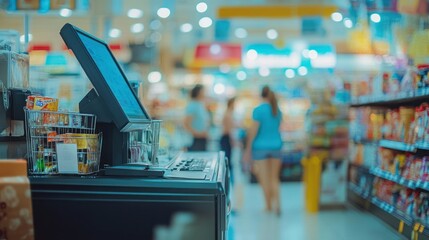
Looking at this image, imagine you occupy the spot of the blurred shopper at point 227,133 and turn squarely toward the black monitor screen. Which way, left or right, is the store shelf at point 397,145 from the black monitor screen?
left

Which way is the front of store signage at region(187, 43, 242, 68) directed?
toward the camera

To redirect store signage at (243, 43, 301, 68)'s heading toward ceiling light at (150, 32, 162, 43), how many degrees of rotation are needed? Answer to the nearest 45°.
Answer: approximately 90° to its right

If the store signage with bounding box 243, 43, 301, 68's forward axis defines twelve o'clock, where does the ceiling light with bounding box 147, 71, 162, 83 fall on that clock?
The ceiling light is roughly at 4 o'clock from the store signage.

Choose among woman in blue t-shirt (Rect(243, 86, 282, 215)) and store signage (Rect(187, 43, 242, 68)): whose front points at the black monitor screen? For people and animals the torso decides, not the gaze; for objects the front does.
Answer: the store signage

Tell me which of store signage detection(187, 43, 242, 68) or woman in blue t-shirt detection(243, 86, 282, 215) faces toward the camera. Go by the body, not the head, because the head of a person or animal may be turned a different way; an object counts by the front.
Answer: the store signage

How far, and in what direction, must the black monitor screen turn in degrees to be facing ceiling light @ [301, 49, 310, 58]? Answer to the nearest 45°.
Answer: approximately 90° to its left

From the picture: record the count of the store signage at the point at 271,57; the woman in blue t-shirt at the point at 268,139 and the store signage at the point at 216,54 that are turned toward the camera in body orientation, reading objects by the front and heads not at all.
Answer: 2

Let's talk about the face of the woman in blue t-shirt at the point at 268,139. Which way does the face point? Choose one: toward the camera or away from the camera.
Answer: away from the camera

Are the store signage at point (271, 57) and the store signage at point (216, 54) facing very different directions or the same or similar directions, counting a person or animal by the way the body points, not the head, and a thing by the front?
same or similar directions

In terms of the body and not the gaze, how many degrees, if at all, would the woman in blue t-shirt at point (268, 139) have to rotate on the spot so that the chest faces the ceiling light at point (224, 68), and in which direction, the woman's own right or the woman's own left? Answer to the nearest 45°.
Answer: approximately 45° to the woman's own right

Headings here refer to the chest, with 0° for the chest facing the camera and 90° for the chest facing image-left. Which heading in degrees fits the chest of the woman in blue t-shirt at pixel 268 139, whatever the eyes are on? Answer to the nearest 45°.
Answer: approximately 135°

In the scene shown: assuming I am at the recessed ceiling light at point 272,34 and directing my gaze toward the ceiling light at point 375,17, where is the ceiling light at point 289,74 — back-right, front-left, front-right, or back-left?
back-left

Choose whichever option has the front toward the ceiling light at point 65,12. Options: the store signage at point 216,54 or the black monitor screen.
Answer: the store signage

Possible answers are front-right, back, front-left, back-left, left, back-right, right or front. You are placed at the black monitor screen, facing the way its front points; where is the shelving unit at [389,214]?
left

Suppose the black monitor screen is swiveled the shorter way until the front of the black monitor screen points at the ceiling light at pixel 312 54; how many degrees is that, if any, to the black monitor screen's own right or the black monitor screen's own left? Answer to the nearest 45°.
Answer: approximately 90° to the black monitor screen's own left
